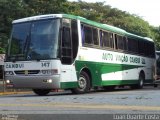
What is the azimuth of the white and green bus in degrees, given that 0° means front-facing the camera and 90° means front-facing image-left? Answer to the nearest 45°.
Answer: approximately 45°
